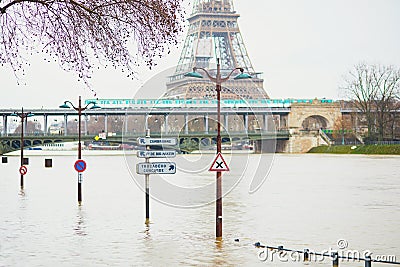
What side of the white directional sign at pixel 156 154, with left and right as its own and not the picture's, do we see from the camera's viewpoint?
front
